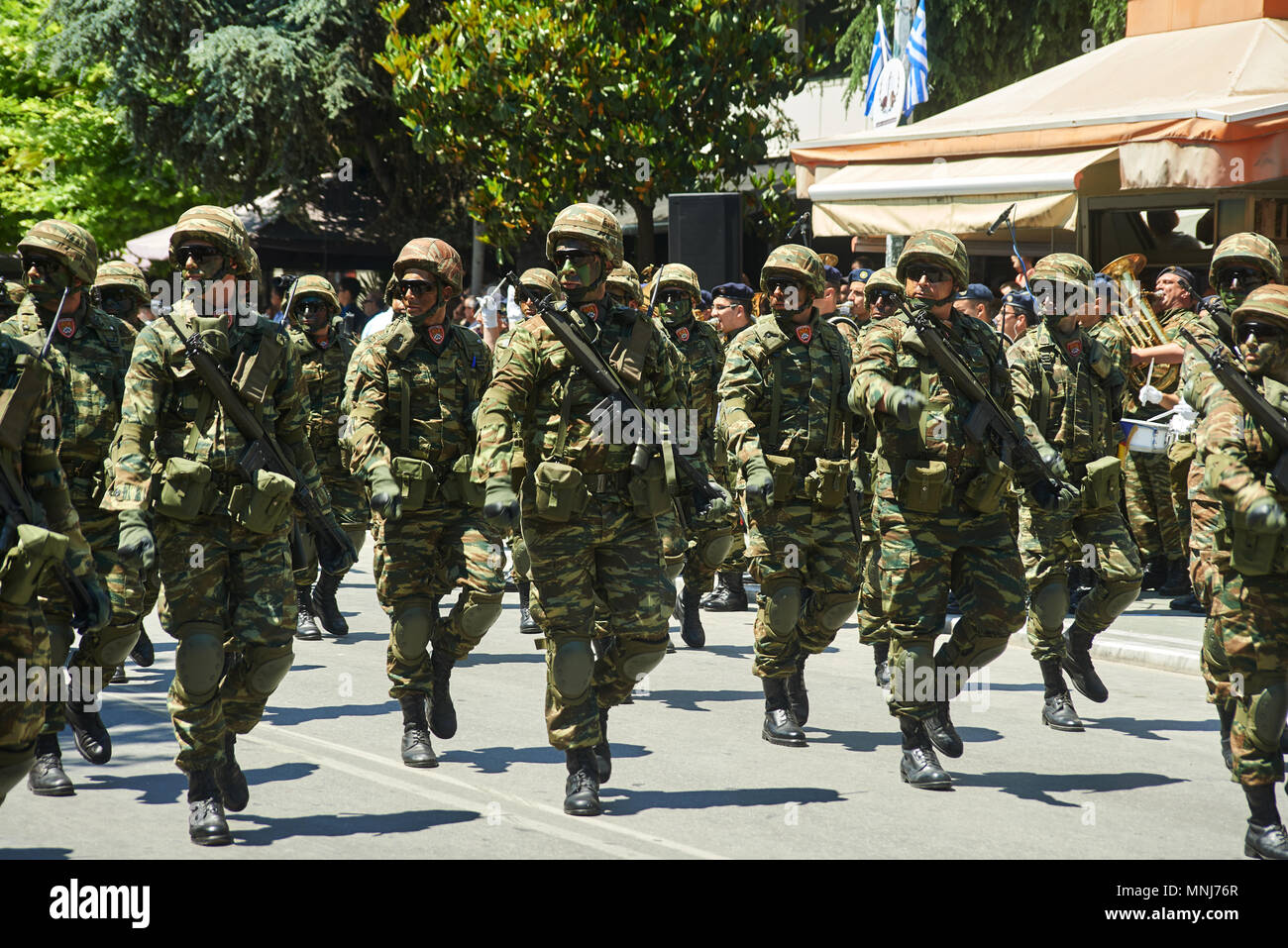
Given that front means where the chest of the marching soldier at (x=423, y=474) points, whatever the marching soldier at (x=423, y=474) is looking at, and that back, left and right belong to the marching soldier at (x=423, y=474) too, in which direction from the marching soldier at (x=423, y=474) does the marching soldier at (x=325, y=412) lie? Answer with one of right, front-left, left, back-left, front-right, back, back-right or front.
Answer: back

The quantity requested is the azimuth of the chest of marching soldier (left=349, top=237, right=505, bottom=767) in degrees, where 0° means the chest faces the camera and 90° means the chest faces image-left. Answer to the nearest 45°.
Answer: approximately 0°

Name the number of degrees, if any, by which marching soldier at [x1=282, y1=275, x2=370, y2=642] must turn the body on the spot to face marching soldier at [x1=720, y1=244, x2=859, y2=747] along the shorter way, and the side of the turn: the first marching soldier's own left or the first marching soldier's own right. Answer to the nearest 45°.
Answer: approximately 45° to the first marching soldier's own left

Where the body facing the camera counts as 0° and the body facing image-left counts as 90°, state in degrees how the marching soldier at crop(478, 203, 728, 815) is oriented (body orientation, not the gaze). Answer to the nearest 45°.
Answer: approximately 0°

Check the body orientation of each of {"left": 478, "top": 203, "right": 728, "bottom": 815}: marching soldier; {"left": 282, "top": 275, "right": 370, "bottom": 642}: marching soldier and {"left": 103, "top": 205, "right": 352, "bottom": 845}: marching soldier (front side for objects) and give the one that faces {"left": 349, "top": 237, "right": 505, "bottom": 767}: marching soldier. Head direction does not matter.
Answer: {"left": 282, "top": 275, "right": 370, "bottom": 642}: marching soldier

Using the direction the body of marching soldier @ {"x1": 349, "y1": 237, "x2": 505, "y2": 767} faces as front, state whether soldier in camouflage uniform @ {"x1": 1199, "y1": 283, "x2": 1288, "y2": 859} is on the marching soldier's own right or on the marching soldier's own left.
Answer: on the marching soldier's own left

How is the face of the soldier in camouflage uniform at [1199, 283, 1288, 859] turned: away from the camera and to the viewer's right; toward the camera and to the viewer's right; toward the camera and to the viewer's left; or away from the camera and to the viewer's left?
toward the camera and to the viewer's left

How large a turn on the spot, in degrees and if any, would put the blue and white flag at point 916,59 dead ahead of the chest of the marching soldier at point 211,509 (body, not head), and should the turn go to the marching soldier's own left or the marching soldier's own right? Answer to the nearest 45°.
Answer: approximately 135° to the marching soldier's own left
